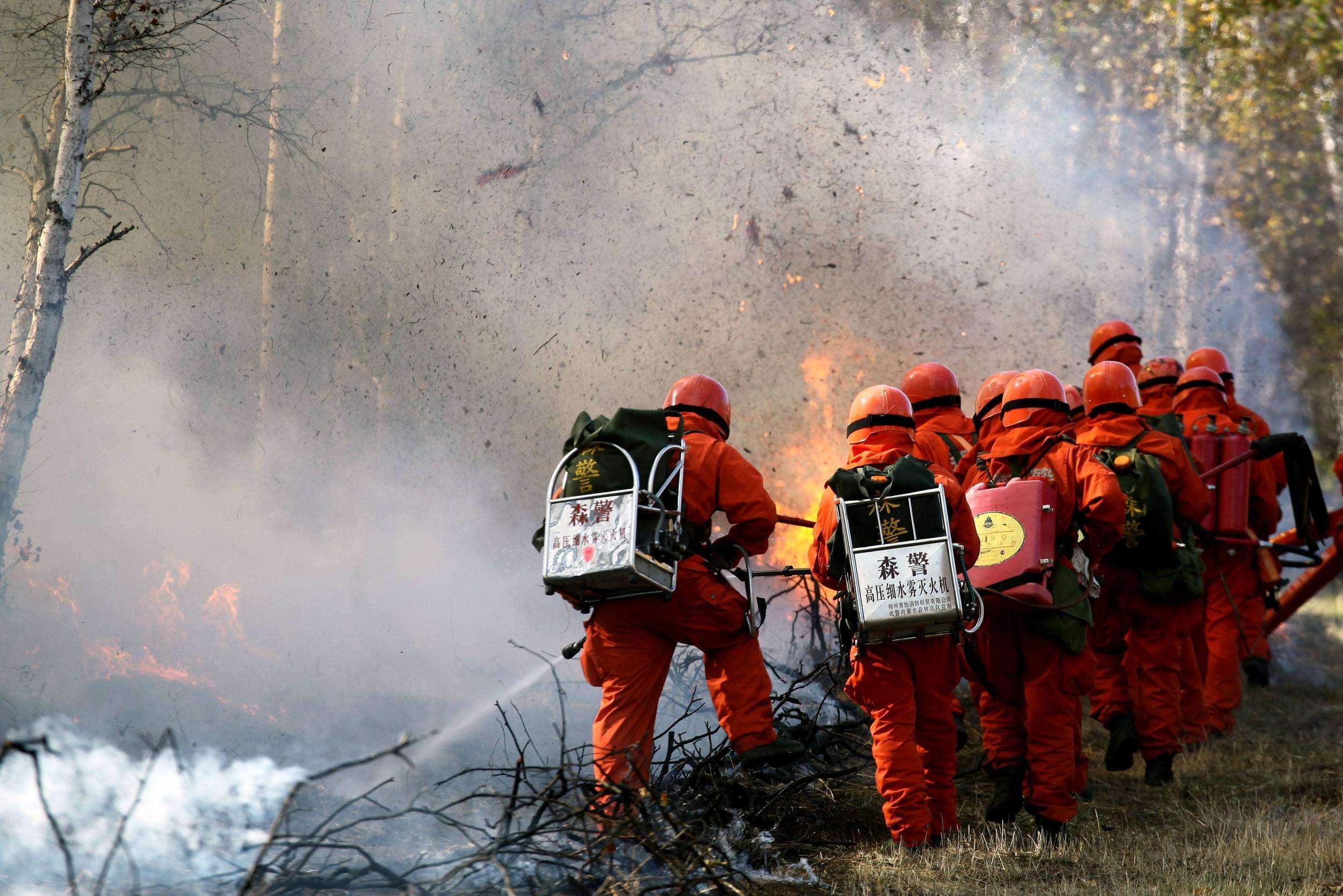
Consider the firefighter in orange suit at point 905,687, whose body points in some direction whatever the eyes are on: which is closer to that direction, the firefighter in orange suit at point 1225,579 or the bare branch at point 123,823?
the firefighter in orange suit

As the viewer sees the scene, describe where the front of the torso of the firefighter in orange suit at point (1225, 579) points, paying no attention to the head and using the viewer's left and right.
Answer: facing away from the viewer

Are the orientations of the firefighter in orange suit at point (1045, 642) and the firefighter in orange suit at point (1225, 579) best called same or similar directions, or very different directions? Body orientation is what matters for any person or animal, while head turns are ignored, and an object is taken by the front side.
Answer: same or similar directions

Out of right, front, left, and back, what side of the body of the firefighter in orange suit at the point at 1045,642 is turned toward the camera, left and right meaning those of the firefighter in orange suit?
back

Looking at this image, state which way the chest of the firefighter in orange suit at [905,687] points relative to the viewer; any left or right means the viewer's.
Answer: facing away from the viewer

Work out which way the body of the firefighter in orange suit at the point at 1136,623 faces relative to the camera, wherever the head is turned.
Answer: away from the camera

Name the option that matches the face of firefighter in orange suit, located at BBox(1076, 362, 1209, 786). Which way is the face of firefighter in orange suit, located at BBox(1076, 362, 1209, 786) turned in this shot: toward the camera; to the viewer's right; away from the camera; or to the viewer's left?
away from the camera
